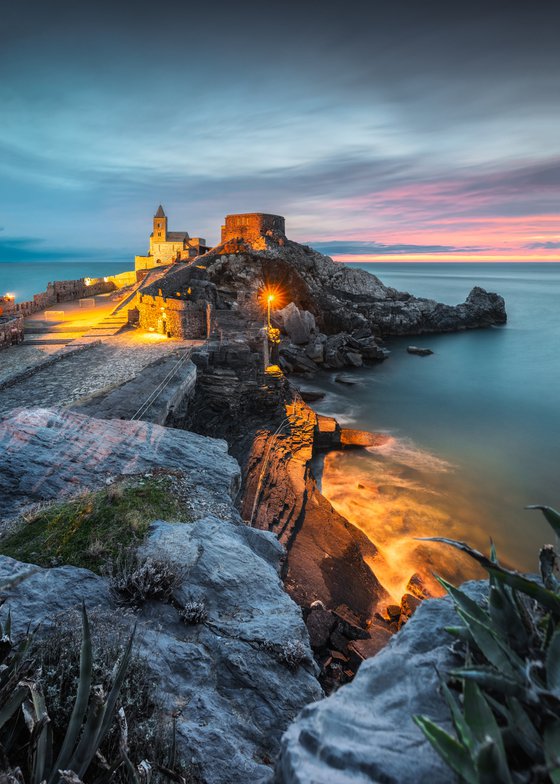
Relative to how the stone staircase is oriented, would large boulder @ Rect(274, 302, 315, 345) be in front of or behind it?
behind

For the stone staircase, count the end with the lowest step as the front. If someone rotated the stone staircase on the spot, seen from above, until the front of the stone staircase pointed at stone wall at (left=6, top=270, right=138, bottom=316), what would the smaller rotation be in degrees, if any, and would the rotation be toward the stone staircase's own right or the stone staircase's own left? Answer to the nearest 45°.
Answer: approximately 135° to the stone staircase's own right

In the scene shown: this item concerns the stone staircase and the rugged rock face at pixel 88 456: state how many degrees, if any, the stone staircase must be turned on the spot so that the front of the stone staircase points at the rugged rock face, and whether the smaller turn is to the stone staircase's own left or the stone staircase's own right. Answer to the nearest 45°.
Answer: approximately 45° to the stone staircase's own left

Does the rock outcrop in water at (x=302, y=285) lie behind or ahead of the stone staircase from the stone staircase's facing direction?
behind

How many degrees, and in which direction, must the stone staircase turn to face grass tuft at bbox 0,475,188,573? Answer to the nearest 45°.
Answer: approximately 45° to its left

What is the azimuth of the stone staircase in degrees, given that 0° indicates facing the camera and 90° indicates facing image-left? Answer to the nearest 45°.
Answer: approximately 45°

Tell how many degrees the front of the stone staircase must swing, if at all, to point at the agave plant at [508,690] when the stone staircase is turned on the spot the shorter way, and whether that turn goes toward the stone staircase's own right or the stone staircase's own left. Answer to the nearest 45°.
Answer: approximately 45° to the stone staircase's own left
